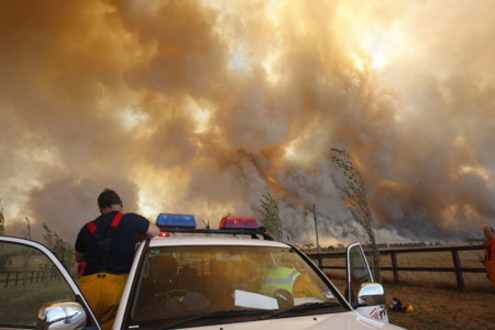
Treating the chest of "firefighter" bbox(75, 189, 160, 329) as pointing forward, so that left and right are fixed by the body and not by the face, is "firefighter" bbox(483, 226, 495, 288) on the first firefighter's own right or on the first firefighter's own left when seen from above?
on the first firefighter's own right

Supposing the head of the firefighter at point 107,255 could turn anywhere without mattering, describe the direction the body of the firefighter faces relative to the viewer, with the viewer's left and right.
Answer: facing away from the viewer

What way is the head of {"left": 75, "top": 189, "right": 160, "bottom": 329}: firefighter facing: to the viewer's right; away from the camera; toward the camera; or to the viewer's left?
away from the camera
